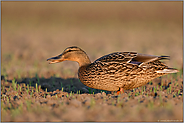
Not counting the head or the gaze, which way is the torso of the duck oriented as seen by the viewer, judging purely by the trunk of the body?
to the viewer's left
